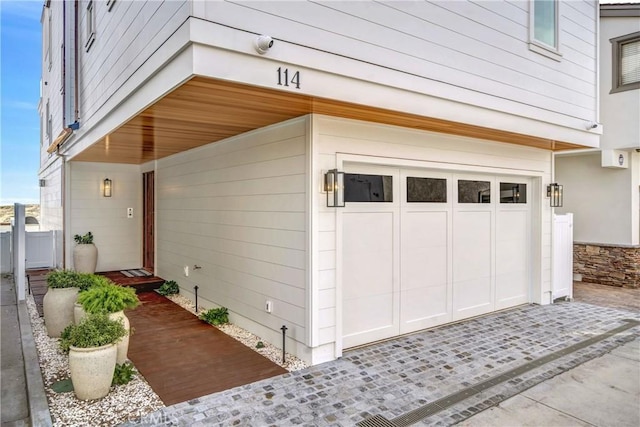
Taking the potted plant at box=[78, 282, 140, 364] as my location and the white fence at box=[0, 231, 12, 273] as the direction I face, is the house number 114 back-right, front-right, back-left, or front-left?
back-right

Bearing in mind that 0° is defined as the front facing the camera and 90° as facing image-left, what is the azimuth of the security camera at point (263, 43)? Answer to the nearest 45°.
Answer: approximately 315°

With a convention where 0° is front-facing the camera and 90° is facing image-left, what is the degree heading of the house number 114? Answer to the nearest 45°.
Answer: approximately 315°

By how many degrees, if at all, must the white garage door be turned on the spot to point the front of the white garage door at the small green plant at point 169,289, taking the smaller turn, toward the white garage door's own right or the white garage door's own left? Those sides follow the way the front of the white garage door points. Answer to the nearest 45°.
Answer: approximately 135° to the white garage door's own right

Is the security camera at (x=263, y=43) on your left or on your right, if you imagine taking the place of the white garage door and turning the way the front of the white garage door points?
on your right

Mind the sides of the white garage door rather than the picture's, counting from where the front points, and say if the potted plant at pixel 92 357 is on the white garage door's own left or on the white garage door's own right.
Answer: on the white garage door's own right
